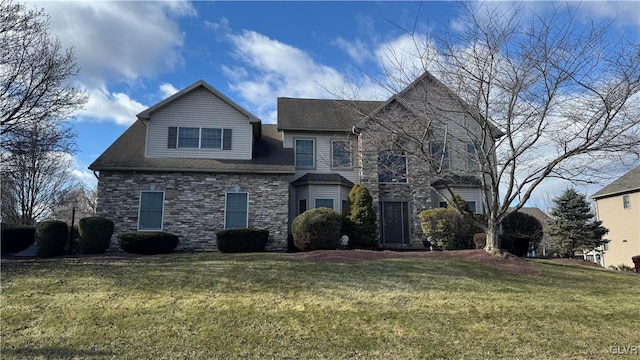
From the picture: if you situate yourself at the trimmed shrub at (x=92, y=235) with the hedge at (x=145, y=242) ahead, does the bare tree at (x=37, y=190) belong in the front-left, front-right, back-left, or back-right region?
back-left

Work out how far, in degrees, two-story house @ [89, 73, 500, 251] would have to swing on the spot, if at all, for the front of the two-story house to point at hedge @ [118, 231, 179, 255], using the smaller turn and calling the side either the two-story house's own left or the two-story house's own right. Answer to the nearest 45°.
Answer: approximately 45° to the two-story house's own right

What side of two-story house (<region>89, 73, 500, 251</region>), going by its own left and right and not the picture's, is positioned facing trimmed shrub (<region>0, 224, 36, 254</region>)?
right

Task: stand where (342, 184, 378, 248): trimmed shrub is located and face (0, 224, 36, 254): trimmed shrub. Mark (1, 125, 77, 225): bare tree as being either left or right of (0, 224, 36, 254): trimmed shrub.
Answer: right

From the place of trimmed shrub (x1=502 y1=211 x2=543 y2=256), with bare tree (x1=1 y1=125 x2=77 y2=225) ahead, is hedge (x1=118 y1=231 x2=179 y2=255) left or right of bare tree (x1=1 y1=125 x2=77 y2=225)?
left

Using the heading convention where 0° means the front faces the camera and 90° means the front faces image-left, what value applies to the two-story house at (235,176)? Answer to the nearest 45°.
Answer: approximately 0°

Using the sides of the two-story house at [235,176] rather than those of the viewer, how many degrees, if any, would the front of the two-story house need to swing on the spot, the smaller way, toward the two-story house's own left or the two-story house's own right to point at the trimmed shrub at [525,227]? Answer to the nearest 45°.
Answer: approximately 90° to the two-story house's own left
